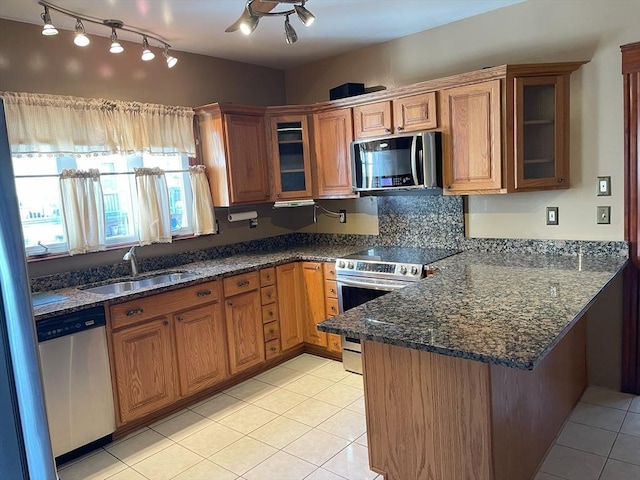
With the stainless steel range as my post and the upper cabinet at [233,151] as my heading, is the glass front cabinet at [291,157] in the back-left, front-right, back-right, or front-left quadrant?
front-right

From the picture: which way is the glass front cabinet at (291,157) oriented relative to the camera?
toward the camera

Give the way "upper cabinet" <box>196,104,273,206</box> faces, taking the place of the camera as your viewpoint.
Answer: facing the viewer and to the right of the viewer

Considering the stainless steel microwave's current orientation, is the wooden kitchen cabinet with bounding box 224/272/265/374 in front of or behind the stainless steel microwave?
in front

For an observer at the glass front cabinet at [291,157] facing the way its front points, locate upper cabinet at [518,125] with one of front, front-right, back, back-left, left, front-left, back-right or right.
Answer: front-left

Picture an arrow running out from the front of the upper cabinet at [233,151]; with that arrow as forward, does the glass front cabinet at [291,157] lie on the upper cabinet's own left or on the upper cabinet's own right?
on the upper cabinet's own left

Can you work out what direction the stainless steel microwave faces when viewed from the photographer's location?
facing the viewer and to the left of the viewer

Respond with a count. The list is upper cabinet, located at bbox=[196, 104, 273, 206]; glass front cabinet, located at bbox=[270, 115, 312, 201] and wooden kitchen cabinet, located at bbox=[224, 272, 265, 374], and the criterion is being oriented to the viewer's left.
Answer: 0

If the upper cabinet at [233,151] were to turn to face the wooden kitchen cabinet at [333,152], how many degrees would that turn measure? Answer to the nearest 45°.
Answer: approximately 45° to its left

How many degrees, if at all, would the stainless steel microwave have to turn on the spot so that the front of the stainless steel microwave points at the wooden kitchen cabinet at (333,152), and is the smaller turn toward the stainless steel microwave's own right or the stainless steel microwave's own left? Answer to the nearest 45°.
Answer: approximately 90° to the stainless steel microwave's own right

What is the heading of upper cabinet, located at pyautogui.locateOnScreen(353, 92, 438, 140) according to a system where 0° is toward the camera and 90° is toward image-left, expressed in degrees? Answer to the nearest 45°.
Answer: approximately 45°

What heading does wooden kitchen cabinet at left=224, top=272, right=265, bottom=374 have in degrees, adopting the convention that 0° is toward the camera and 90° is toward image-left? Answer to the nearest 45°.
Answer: approximately 315°
